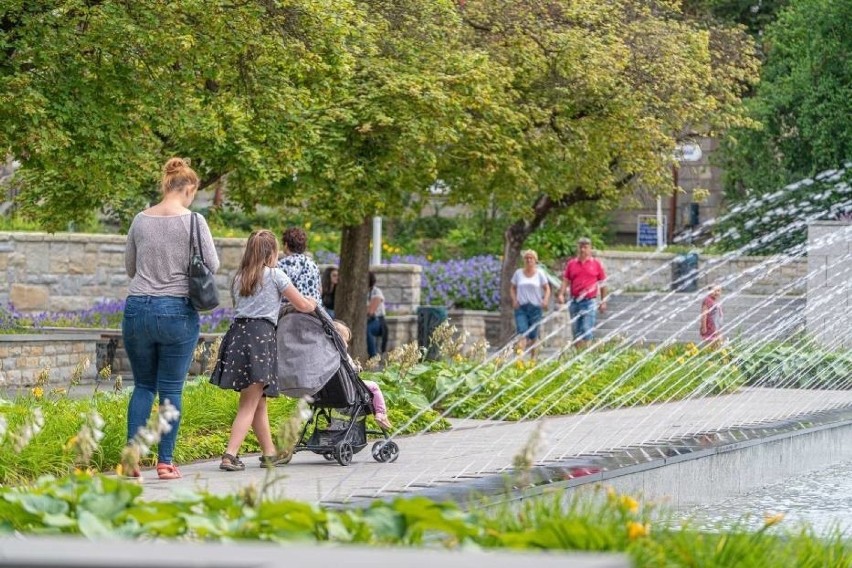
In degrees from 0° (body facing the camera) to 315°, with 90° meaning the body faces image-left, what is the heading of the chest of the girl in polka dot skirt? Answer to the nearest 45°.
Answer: approximately 225°

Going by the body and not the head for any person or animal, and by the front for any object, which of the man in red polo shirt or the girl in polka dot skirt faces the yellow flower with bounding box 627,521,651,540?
the man in red polo shirt

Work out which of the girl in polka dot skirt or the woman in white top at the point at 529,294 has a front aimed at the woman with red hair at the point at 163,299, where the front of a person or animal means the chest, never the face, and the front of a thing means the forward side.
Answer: the woman in white top

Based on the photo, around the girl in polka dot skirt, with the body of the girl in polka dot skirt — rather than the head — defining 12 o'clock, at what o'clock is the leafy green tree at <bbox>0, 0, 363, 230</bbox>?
The leafy green tree is roughly at 10 o'clock from the girl in polka dot skirt.

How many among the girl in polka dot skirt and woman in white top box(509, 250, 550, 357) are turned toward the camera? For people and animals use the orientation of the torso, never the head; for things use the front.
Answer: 1

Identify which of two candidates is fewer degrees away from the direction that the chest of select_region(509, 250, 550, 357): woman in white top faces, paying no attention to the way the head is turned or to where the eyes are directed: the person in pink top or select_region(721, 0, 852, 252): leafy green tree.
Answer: the person in pink top

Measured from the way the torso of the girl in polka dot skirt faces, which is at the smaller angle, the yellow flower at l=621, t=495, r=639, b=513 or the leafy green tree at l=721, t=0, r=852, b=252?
the leafy green tree

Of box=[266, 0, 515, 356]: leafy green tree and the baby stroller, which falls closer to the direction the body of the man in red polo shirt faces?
the baby stroller
